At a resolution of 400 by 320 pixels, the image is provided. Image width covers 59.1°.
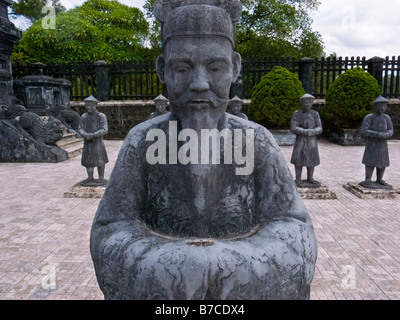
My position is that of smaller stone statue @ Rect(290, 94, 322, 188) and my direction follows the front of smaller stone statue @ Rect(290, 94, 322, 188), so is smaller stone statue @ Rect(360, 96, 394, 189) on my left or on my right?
on my left

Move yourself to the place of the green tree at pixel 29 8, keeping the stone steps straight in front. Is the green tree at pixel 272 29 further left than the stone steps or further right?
left

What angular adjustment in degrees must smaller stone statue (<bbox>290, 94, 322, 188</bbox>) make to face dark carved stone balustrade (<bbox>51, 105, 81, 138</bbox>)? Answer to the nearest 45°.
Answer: approximately 135° to its right

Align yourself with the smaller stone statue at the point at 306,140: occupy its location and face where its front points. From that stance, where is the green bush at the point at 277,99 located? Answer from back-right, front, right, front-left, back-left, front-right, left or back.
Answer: back

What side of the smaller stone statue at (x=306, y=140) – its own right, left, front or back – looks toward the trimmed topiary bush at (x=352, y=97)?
back

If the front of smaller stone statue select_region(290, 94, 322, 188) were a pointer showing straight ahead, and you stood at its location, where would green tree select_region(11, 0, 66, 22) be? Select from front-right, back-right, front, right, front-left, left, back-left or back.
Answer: back-right

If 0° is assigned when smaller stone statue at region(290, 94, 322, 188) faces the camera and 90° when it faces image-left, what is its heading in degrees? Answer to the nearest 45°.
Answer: approximately 0°

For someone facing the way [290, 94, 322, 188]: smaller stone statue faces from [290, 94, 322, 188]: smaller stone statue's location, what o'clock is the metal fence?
The metal fence is roughly at 6 o'clock from the smaller stone statue.

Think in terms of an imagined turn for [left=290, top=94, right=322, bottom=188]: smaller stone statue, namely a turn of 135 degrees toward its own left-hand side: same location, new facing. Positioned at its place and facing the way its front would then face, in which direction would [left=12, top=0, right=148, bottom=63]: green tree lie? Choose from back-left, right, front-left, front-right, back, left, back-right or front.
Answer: left

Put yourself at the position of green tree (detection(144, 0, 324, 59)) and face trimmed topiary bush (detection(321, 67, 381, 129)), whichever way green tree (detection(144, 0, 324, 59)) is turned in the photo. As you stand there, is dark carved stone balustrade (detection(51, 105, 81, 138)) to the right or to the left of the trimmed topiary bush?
right

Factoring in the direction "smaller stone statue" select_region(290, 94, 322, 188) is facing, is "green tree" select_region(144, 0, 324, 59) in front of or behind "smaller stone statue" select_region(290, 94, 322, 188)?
behind
